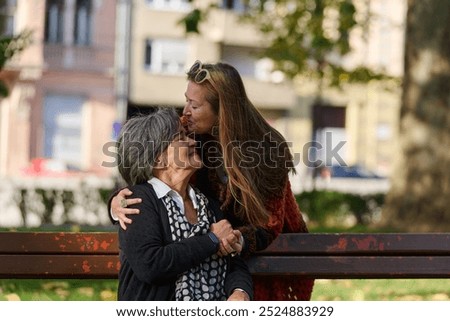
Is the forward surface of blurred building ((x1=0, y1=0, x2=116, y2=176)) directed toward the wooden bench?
yes

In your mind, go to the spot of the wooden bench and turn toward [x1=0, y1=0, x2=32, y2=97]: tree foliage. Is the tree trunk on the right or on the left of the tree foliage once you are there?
right

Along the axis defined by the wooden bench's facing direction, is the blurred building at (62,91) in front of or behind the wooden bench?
behind

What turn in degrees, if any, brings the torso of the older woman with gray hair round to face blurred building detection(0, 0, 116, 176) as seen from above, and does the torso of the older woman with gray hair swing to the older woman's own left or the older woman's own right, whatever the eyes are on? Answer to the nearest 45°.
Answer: approximately 135° to the older woman's own left

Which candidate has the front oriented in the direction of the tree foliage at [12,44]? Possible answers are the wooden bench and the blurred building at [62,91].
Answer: the blurred building

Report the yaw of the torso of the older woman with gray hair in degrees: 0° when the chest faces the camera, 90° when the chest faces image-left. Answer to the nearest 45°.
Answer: approximately 315°

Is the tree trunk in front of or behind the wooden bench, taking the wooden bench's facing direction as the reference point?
behind

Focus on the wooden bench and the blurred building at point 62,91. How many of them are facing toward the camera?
2

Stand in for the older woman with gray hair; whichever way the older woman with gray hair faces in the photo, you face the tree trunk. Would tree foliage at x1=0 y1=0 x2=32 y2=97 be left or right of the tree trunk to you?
left

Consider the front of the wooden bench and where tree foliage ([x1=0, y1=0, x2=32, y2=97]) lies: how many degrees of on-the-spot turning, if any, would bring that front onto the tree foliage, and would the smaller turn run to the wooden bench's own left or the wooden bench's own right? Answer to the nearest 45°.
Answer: approximately 135° to the wooden bench's own right
